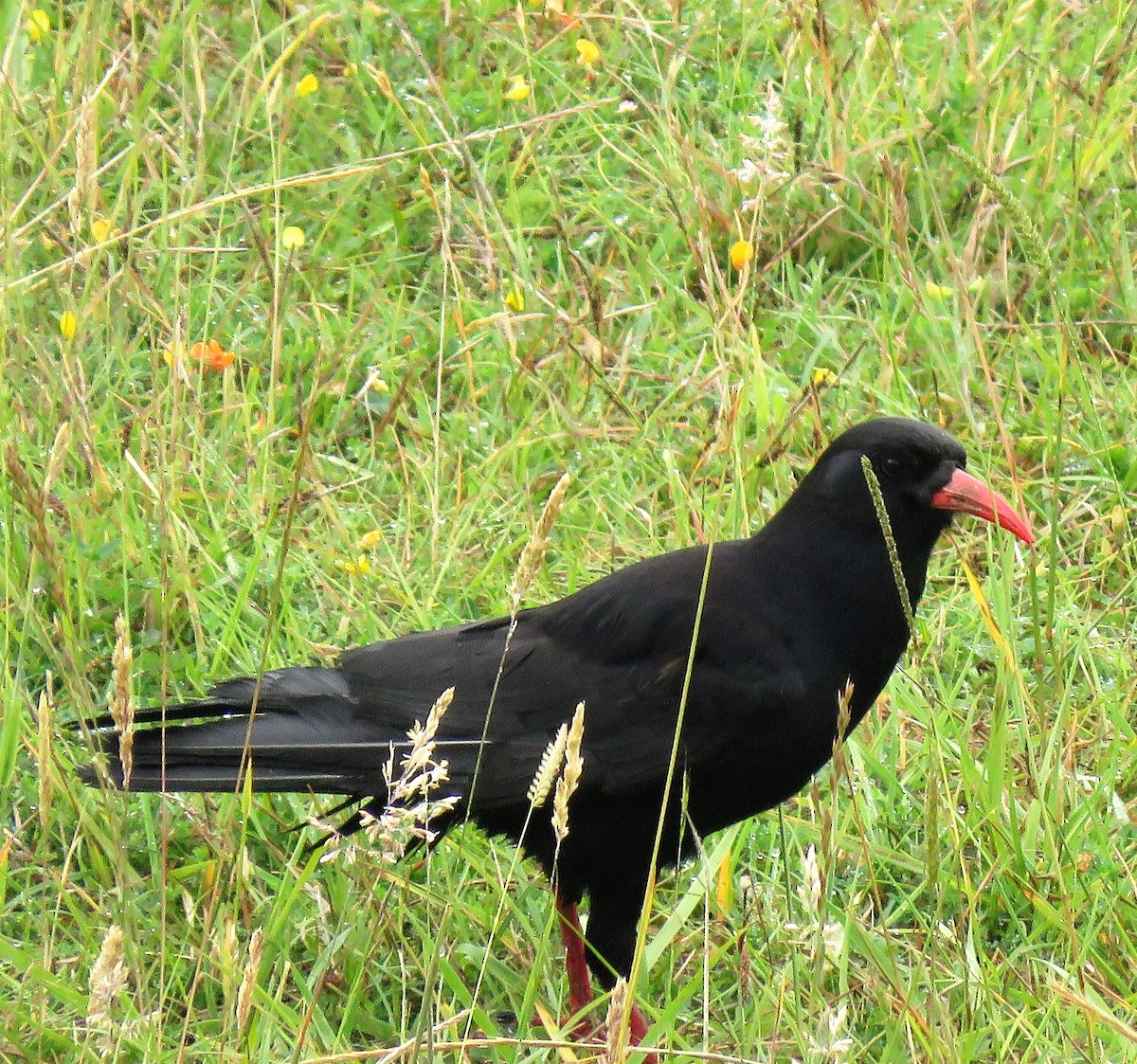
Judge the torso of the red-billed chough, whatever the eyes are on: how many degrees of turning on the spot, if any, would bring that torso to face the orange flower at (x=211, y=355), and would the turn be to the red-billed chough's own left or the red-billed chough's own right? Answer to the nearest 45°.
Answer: approximately 135° to the red-billed chough's own left

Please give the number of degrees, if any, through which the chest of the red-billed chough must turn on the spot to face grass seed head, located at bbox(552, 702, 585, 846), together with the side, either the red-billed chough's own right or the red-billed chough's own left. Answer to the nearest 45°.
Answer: approximately 90° to the red-billed chough's own right

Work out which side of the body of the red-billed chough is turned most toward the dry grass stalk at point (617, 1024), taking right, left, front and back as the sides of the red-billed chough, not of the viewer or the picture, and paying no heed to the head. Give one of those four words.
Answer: right

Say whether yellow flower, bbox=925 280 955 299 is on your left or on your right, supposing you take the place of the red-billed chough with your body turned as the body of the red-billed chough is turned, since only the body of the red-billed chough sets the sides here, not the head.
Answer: on your left

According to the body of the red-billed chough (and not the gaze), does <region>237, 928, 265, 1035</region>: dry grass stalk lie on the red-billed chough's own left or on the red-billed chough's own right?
on the red-billed chough's own right

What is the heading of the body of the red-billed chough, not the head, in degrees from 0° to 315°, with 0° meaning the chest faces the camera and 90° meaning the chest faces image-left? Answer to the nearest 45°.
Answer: approximately 270°

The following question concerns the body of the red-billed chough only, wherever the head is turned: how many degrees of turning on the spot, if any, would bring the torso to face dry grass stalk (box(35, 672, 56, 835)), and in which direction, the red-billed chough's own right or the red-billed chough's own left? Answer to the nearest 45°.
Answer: approximately 135° to the red-billed chough's own right
